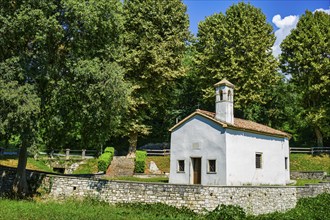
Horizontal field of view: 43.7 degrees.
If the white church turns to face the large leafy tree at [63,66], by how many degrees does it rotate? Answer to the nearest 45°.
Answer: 0° — it already faces it

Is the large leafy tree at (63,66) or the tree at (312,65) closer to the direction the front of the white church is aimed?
the large leafy tree

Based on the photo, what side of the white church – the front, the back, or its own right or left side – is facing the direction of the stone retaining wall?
front

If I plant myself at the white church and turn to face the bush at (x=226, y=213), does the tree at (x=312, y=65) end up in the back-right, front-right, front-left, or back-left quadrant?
back-left

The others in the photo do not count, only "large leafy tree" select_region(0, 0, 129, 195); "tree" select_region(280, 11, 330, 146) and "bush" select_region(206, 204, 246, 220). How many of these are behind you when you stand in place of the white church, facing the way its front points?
1

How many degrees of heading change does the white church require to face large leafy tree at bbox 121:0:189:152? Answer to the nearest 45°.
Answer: approximately 90° to its right

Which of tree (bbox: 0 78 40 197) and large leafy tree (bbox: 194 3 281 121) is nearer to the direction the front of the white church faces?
the tree

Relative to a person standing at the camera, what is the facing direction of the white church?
facing the viewer and to the left of the viewer

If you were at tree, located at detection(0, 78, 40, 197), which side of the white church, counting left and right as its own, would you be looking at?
front

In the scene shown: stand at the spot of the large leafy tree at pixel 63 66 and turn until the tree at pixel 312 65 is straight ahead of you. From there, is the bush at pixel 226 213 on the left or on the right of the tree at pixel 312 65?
right

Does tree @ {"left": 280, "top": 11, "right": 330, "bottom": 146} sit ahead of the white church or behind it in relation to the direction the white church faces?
behind

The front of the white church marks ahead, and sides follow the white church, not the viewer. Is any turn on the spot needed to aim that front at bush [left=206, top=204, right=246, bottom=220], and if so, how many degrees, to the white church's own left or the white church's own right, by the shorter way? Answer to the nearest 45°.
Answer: approximately 45° to the white church's own left

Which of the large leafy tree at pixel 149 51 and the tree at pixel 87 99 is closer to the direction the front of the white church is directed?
the tree
